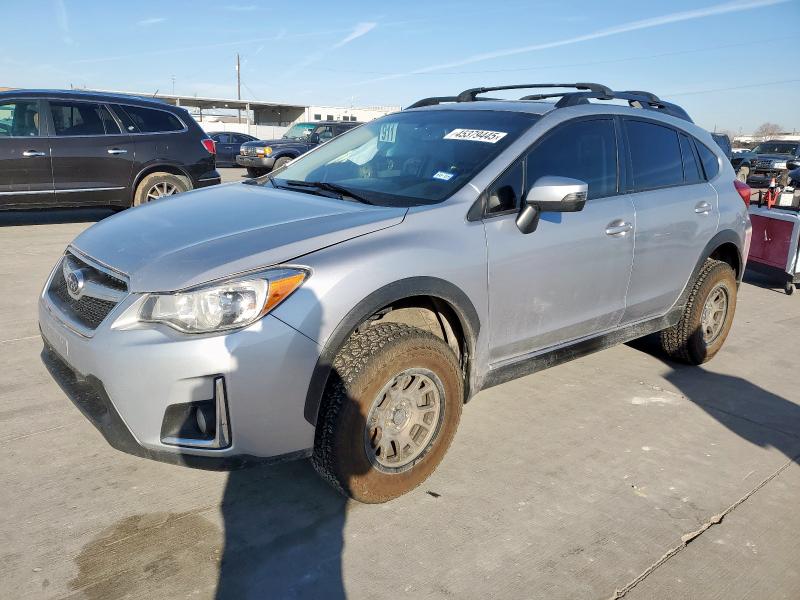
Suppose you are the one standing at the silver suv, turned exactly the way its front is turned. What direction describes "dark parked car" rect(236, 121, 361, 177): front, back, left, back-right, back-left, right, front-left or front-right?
back-right

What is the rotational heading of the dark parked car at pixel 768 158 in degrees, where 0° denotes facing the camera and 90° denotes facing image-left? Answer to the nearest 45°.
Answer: approximately 45°

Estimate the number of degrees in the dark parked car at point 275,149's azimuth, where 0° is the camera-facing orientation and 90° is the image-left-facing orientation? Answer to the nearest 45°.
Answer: approximately 45°

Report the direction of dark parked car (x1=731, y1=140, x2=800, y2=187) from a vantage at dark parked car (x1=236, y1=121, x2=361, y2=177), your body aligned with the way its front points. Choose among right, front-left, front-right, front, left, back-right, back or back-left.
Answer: back-left

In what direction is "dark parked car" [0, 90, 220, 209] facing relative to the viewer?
to the viewer's left
